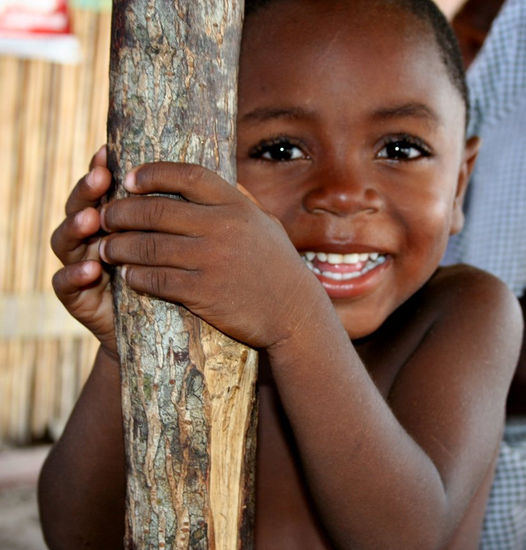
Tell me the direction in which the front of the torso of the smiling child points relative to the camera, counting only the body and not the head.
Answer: toward the camera

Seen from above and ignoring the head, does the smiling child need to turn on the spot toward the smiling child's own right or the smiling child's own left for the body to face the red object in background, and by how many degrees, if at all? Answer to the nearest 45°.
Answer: approximately 135° to the smiling child's own right

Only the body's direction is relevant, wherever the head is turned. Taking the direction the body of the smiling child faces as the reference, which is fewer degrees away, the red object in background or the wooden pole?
the wooden pole

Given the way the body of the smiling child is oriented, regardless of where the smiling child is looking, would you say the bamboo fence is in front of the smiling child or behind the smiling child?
behind
